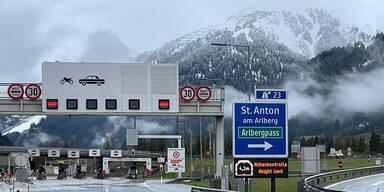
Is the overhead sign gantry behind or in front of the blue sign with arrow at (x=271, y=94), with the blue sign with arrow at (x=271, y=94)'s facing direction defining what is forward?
behind

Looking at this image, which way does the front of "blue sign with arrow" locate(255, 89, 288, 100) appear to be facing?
toward the camera

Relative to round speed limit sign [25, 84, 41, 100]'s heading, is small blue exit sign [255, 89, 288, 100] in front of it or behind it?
in front

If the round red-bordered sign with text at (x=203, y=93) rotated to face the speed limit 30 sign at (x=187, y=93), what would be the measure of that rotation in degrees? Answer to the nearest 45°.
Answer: approximately 90° to its right

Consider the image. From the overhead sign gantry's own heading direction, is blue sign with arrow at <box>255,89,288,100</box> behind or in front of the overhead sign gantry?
in front

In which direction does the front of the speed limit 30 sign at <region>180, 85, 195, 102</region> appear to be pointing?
toward the camera

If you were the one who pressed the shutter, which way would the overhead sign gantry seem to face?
facing the viewer
